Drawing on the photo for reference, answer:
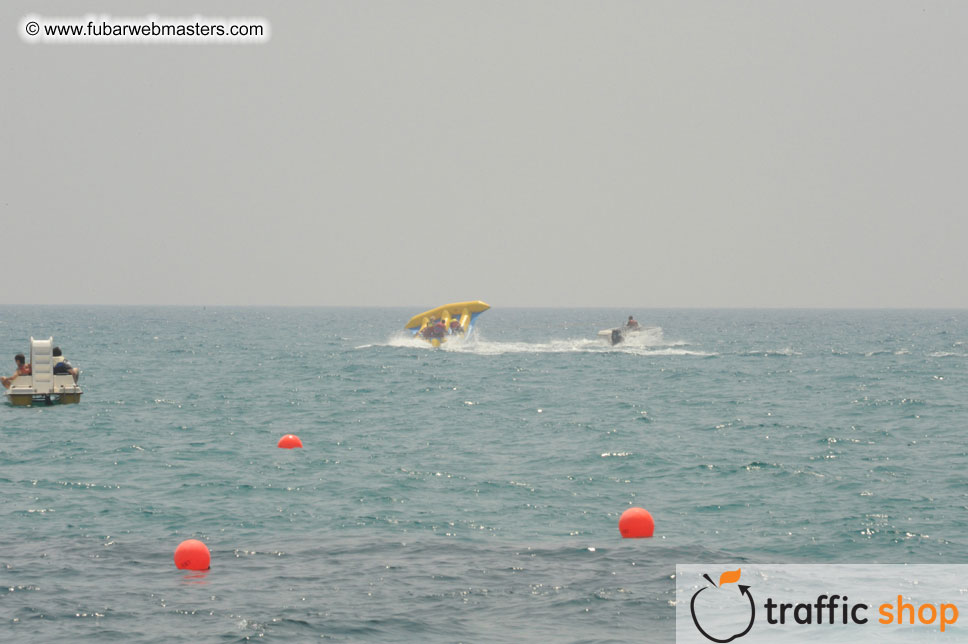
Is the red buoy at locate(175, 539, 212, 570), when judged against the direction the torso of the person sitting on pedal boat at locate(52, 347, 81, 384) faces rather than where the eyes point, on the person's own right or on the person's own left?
on the person's own right

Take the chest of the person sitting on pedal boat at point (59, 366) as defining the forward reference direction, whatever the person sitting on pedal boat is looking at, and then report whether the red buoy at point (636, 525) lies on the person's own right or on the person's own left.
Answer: on the person's own right

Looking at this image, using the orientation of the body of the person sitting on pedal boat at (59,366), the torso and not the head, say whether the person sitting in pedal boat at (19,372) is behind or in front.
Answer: behind

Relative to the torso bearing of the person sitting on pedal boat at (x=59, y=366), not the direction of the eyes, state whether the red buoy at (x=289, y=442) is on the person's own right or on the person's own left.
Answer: on the person's own right
